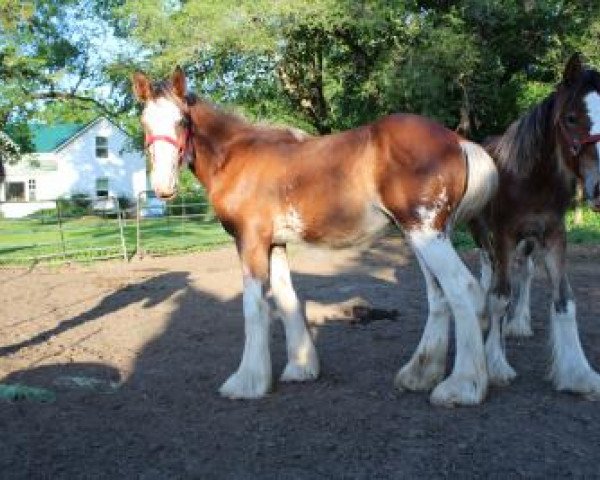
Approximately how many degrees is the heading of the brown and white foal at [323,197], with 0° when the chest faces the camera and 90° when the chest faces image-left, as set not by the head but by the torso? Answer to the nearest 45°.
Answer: approximately 90°

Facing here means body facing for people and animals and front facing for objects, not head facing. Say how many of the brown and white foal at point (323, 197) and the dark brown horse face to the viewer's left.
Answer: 1

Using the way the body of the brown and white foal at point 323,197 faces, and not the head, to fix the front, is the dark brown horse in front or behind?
behind

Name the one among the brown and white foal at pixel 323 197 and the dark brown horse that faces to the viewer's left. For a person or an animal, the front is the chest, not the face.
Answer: the brown and white foal
